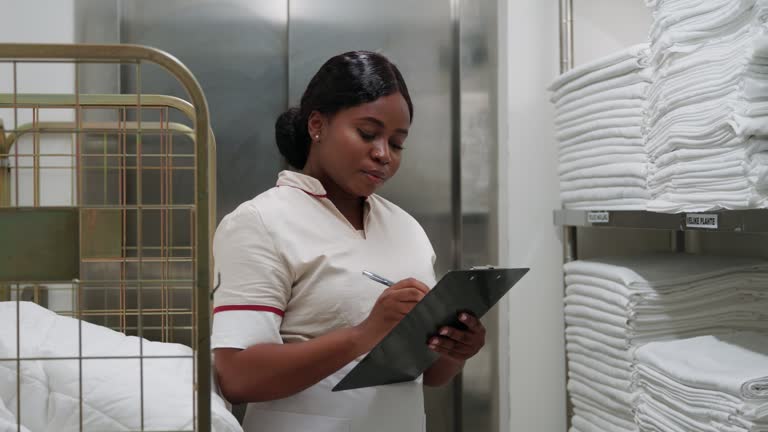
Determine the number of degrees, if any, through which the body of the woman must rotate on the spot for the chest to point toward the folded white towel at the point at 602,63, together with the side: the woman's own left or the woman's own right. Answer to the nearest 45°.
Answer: approximately 90° to the woman's own left

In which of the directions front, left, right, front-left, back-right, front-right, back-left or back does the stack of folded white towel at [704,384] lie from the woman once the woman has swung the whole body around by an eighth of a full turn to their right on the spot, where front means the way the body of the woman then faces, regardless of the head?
left

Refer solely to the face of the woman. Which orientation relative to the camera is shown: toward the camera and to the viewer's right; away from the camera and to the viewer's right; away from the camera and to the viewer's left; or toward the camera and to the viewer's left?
toward the camera and to the viewer's right

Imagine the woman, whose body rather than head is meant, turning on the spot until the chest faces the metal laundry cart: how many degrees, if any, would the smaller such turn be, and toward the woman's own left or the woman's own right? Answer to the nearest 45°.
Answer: approximately 135° to the woman's own right

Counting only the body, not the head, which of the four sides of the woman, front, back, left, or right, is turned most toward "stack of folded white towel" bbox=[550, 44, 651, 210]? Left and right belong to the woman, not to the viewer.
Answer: left

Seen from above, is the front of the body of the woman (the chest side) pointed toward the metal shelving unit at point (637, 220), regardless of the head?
no
